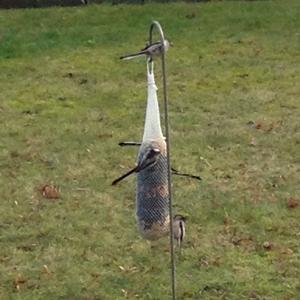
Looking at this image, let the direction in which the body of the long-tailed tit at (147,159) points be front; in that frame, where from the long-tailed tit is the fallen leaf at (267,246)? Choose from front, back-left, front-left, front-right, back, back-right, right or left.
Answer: front-left

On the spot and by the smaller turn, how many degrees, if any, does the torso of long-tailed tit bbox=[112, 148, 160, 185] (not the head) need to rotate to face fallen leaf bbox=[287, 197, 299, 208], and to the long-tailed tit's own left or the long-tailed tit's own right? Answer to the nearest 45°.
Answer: approximately 45° to the long-tailed tit's own left

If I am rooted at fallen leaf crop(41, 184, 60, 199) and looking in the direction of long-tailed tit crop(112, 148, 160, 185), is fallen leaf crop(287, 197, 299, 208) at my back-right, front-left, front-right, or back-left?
front-left

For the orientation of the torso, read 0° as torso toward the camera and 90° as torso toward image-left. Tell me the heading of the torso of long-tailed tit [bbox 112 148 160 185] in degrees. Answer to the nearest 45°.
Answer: approximately 270°
